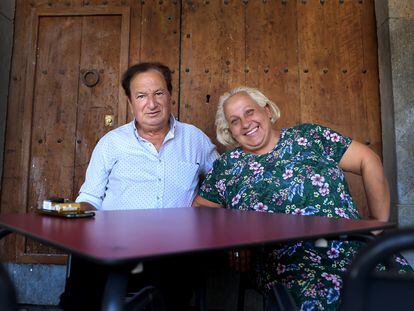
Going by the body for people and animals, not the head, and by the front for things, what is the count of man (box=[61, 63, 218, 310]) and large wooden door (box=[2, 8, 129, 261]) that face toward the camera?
2

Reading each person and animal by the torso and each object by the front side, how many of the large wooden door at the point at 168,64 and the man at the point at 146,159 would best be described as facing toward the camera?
2

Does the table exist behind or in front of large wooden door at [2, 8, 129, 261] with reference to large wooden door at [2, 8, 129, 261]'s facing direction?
in front

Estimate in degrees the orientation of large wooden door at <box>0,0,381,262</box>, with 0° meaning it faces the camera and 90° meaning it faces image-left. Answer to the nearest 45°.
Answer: approximately 0°

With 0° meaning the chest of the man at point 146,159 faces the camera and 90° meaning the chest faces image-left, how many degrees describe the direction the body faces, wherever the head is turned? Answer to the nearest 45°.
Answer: approximately 0°

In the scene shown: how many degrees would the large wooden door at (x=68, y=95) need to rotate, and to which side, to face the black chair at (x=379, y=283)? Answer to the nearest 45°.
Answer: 0° — it already faces it

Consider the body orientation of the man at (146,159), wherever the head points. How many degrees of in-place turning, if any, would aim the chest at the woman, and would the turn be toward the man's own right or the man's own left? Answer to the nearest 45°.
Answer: approximately 45° to the man's own left

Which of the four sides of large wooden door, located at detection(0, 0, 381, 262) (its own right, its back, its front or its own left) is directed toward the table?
front

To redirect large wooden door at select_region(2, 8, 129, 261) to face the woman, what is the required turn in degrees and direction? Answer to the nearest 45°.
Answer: approximately 45° to its left

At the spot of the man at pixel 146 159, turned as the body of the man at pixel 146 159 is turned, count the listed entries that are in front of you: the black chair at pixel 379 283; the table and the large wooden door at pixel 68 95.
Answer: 2

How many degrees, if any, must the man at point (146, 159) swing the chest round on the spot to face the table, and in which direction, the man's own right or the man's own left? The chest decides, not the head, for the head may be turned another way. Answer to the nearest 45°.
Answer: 0° — they already face it
